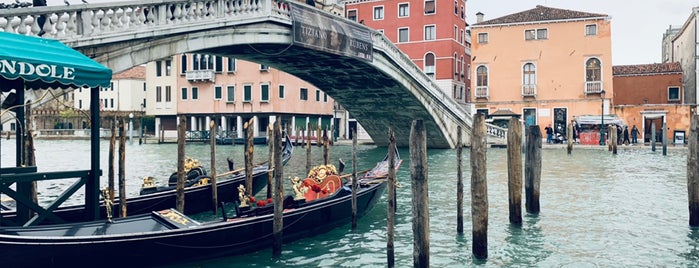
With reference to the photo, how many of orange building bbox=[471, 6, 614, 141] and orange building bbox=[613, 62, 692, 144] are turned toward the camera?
2

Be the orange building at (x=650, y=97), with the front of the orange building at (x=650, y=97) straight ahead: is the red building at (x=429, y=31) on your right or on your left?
on your right

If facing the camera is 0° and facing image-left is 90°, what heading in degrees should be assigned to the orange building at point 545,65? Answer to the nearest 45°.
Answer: approximately 0°

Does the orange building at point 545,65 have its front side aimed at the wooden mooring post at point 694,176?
yes

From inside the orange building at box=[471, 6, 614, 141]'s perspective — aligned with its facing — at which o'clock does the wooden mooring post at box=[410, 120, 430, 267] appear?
The wooden mooring post is roughly at 12 o'clock from the orange building.

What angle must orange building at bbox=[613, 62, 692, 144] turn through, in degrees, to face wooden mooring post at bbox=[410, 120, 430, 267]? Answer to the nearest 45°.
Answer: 0° — it already faces it

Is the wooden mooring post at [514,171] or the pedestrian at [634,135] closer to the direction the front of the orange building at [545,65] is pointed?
the wooden mooring post

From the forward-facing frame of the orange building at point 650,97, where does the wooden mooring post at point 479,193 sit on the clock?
The wooden mooring post is roughly at 12 o'clock from the orange building.

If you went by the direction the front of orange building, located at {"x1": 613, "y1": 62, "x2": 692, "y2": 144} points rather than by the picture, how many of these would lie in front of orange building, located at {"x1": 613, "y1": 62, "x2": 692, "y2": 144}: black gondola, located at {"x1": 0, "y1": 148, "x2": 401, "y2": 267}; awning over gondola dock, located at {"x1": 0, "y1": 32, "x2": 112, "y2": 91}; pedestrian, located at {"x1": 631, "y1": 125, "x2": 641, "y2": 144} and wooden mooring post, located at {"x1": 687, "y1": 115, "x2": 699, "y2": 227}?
4

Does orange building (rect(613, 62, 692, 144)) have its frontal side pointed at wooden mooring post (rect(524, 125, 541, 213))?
yes

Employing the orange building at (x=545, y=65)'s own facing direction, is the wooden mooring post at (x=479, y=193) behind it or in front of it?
in front

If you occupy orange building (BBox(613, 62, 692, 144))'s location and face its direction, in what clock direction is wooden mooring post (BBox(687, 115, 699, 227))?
The wooden mooring post is roughly at 12 o'clock from the orange building.

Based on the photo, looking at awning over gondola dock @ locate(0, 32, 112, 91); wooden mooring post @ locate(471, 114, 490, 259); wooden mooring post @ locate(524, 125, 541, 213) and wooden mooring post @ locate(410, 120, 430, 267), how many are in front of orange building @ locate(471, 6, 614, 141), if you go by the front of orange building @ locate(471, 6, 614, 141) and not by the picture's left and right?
4

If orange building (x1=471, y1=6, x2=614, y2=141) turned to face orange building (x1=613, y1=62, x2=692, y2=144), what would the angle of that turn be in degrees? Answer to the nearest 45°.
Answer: approximately 135° to its left

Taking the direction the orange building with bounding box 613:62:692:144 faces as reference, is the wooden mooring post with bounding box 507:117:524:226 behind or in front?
in front

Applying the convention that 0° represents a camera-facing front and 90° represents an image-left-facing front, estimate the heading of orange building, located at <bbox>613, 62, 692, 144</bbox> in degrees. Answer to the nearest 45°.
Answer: approximately 0°
